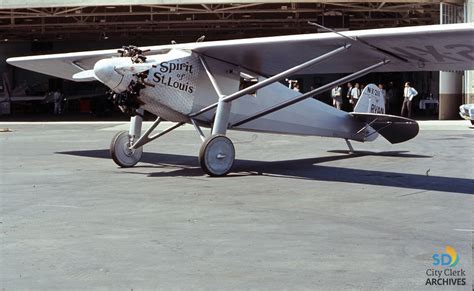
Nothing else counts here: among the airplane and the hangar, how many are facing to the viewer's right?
0

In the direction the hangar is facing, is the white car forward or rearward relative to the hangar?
forward

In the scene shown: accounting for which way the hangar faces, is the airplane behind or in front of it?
in front

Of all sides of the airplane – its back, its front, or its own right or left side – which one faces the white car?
back

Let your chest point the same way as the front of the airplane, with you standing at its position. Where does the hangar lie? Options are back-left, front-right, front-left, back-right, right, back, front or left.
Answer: back-right

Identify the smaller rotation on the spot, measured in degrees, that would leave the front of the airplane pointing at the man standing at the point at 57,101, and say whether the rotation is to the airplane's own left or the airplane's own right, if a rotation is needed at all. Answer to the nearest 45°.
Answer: approximately 135° to the airplane's own right

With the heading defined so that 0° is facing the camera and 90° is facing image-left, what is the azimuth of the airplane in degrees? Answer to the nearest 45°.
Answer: approximately 45°

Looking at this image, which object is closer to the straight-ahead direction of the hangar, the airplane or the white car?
the airplane

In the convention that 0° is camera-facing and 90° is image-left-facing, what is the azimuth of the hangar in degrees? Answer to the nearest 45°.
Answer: approximately 0°
